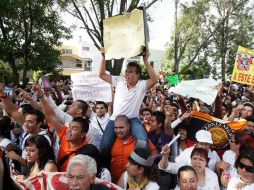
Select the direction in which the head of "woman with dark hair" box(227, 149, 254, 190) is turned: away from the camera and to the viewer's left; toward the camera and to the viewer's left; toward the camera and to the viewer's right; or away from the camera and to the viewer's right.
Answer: toward the camera and to the viewer's left

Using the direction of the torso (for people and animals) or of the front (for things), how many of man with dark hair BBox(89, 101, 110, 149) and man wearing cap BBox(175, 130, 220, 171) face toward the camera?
2

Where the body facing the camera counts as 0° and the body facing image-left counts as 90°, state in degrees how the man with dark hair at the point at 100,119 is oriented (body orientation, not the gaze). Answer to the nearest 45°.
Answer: approximately 0°

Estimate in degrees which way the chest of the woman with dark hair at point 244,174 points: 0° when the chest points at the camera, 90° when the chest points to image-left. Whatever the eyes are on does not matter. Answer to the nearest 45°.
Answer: approximately 45°

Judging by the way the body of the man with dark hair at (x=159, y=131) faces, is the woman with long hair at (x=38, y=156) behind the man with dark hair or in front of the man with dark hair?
in front

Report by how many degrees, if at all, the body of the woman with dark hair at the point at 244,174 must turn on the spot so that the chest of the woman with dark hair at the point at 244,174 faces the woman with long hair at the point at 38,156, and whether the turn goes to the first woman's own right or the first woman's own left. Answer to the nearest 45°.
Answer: approximately 45° to the first woman's own right

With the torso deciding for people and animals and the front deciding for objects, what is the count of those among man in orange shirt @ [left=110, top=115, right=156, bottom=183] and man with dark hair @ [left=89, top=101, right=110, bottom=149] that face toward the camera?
2

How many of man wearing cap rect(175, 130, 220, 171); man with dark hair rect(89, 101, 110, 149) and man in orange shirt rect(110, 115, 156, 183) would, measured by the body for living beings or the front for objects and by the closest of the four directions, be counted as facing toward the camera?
3

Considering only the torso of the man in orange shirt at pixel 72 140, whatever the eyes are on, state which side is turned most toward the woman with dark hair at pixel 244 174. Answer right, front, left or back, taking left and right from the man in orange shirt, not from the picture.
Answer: left
